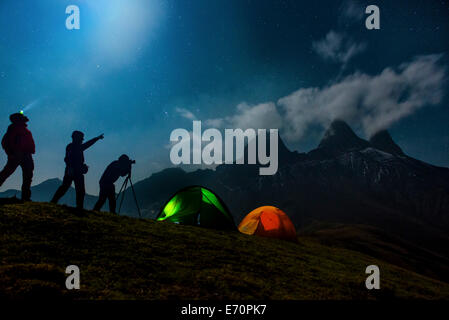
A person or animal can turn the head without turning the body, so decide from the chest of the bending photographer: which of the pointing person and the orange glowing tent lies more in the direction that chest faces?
the orange glowing tent

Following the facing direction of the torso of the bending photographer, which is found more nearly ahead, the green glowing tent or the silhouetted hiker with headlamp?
the green glowing tent

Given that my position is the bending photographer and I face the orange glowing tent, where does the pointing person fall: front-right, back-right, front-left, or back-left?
back-right

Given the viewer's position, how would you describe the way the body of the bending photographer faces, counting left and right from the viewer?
facing to the right of the viewer
